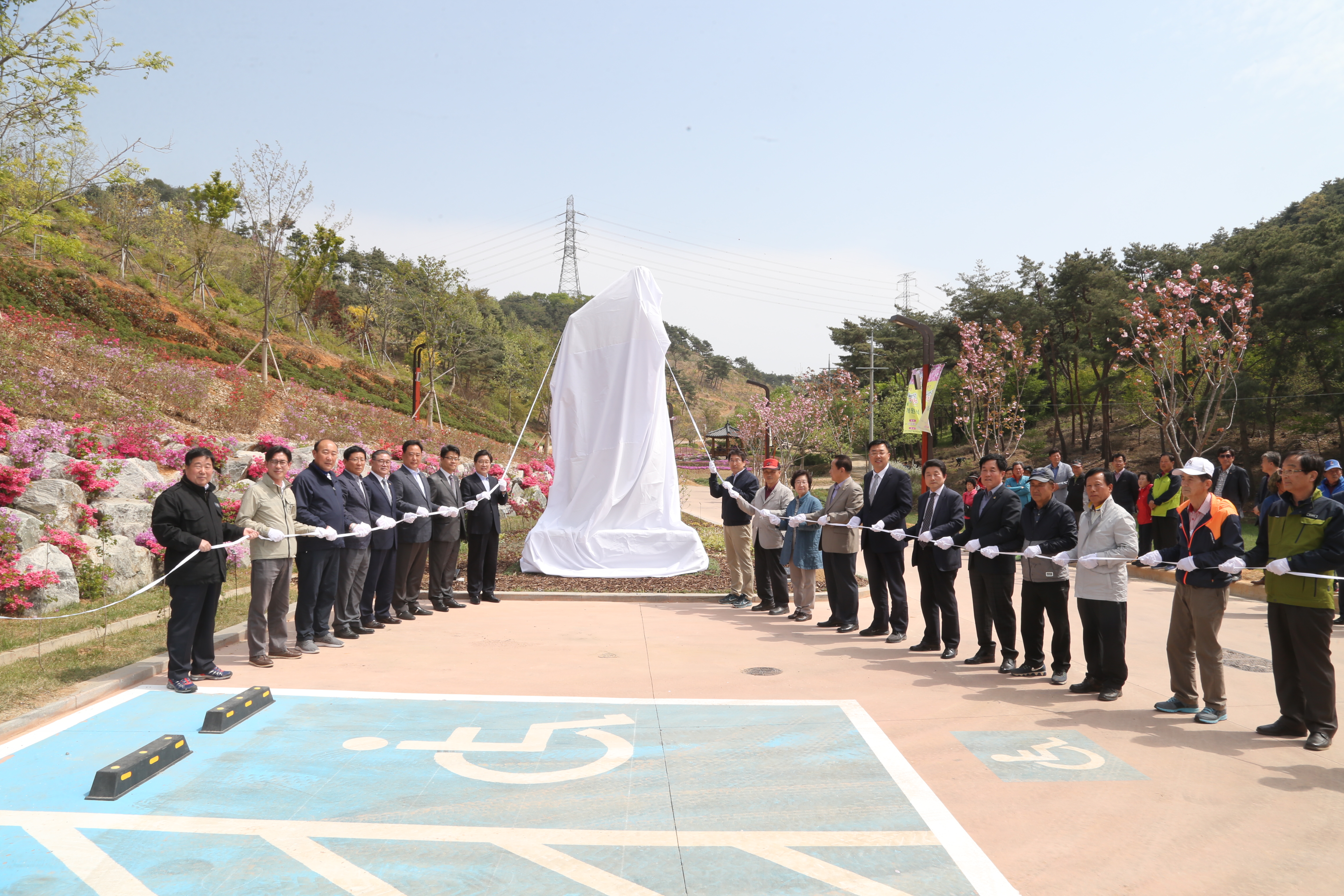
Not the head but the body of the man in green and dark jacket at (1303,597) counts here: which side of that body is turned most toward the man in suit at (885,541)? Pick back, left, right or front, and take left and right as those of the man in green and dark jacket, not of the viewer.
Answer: right

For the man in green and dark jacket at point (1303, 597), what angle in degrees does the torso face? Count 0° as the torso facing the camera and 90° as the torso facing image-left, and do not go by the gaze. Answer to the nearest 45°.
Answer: approximately 45°

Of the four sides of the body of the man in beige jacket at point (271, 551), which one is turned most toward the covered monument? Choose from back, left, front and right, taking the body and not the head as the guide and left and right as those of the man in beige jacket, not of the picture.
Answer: left

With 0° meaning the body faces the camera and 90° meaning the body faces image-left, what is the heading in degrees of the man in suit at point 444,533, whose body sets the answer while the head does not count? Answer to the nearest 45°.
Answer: approximately 315°

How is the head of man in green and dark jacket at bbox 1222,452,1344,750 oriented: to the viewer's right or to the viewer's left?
to the viewer's left

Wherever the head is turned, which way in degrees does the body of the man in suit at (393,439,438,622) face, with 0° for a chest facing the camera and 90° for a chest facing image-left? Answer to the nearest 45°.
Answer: approximately 315°
